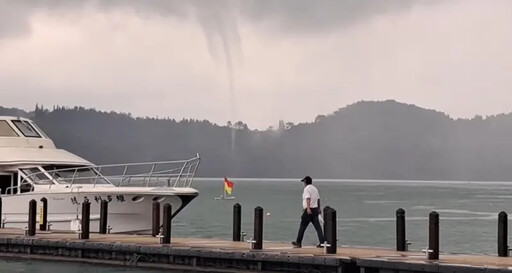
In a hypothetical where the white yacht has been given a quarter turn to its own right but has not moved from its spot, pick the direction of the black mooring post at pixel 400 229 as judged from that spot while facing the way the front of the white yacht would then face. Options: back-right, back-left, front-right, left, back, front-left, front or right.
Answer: front-left

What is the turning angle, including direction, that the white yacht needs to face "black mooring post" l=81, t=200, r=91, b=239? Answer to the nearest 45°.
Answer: approximately 90° to its right

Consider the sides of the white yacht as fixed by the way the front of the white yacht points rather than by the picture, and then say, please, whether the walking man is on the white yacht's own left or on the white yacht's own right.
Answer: on the white yacht's own right

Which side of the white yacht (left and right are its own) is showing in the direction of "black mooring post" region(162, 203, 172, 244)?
right

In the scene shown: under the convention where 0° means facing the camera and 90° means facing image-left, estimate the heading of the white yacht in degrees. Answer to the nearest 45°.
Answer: approximately 270°

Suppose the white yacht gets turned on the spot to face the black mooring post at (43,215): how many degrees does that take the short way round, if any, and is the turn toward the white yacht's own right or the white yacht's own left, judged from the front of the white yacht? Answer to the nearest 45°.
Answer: approximately 90° to the white yacht's own right

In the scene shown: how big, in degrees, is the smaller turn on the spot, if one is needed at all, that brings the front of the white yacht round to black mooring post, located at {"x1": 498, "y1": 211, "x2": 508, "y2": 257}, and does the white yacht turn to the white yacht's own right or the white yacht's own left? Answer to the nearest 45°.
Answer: approximately 45° to the white yacht's own right

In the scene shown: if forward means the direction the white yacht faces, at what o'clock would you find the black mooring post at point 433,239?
The black mooring post is roughly at 2 o'clock from the white yacht.

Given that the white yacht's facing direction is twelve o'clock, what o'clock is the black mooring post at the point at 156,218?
The black mooring post is roughly at 2 o'clock from the white yacht.
